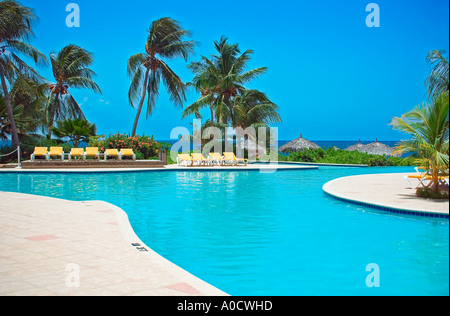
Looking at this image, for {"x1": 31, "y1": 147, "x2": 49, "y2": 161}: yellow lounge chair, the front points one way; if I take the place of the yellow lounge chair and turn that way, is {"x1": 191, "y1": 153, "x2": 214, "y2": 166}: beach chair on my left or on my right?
on my left

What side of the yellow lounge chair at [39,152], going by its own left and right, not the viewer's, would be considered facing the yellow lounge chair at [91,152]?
left

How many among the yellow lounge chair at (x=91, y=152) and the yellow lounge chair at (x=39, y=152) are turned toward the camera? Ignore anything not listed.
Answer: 2

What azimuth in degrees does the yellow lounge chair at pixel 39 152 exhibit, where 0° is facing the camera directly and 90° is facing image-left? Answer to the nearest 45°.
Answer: approximately 0°

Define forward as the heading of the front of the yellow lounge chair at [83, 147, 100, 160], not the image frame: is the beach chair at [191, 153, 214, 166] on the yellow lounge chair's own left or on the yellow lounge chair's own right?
on the yellow lounge chair's own left

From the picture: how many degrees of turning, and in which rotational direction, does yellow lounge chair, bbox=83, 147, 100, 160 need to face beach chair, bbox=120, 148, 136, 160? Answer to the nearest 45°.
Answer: approximately 90° to its left

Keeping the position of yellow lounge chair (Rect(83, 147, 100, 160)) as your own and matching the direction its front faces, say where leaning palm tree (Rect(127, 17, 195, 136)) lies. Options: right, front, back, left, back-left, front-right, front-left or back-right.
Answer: back-left

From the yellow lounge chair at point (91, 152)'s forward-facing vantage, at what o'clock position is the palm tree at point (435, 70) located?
The palm tree is roughly at 10 o'clock from the yellow lounge chair.

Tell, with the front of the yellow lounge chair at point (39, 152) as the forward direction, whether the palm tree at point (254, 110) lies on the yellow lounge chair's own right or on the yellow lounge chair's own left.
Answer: on the yellow lounge chair's own left

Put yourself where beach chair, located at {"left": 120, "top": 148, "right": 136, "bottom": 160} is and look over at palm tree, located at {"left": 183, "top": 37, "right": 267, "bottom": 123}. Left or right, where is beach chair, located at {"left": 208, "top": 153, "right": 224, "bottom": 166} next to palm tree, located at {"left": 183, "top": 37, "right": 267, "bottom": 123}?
right

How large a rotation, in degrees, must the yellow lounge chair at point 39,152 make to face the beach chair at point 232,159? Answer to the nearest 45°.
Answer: approximately 90° to its left

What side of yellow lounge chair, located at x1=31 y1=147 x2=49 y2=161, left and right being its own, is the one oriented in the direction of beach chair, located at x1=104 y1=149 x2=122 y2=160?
left

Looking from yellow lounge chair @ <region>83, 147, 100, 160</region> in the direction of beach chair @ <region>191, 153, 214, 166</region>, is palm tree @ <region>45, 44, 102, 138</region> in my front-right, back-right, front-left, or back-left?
back-left

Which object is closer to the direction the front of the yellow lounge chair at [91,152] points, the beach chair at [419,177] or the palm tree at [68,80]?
the beach chair
